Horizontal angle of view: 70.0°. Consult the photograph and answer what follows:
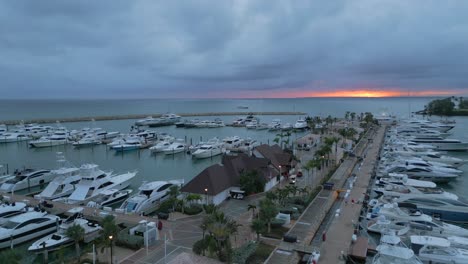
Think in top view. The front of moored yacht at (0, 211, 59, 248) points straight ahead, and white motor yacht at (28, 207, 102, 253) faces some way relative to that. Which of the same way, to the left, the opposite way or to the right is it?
the same way

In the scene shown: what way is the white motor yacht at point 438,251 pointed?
to the viewer's right

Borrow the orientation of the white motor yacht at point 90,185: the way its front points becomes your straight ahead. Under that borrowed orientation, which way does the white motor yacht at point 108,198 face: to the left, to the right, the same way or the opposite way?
the same way

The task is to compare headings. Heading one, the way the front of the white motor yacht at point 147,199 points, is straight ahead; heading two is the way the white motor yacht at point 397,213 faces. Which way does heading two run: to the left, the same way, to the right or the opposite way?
to the right

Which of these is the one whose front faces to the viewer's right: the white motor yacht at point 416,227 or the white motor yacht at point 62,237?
the white motor yacht at point 416,227

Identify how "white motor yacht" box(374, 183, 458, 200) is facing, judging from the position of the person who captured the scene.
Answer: facing to the right of the viewer

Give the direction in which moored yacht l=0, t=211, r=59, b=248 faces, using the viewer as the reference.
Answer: facing the viewer and to the left of the viewer

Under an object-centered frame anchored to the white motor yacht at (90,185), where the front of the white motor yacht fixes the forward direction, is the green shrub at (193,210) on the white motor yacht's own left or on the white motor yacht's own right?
on the white motor yacht's own right

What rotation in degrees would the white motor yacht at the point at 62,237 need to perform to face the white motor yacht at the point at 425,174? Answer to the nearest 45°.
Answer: approximately 135° to its left

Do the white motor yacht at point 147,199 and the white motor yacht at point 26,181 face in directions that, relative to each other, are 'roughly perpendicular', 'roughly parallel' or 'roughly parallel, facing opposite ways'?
roughly parallel

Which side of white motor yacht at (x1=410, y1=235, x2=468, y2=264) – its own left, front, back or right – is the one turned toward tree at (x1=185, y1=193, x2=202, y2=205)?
back

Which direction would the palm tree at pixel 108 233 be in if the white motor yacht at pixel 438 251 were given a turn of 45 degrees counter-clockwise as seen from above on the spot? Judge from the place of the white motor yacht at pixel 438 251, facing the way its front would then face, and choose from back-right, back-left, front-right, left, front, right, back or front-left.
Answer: back

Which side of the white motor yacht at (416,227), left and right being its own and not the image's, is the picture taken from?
right
